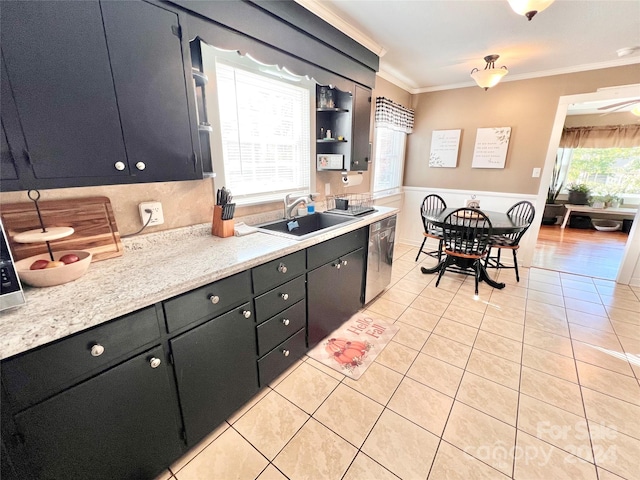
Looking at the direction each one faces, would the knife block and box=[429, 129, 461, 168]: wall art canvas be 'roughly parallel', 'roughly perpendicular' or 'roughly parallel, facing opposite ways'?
roughly perpendicular

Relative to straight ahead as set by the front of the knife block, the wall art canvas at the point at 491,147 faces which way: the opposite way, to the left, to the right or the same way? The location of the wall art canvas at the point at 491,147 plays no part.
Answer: to the right

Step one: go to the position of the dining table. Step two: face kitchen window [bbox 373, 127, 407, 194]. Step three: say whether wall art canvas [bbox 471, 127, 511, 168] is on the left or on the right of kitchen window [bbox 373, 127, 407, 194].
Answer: right

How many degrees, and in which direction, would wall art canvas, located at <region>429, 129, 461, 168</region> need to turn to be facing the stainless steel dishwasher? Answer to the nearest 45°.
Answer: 0° — it already faces it

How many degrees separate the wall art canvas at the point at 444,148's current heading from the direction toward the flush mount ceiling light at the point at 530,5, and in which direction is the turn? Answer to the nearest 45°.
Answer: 0° — it already faces it

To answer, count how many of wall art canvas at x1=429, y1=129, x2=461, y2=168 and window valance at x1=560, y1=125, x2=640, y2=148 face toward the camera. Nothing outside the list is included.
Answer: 2

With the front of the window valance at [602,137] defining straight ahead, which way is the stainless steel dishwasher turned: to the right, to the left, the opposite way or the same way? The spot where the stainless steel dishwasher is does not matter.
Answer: to the left

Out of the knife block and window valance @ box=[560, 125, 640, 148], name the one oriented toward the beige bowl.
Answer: the window valance

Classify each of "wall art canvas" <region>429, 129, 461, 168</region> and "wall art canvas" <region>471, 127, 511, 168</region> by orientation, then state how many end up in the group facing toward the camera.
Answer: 2

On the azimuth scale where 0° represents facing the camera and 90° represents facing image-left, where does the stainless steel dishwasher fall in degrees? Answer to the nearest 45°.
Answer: approximately 315°

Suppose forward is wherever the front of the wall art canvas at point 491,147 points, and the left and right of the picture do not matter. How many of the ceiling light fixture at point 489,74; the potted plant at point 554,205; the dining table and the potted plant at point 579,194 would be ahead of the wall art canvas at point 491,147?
2

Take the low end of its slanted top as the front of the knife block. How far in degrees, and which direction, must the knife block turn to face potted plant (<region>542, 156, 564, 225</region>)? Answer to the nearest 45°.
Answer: approximately 45° to its left

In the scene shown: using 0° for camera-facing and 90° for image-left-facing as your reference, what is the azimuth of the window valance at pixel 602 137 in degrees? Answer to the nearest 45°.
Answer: approximately 0°

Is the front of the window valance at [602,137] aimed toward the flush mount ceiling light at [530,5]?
yes

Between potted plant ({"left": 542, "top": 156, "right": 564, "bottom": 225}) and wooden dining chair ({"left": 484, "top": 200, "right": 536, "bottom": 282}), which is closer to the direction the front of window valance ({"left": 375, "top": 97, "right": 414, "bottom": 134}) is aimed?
the wooden dining chair

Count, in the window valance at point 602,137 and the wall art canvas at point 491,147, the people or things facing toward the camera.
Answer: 2
